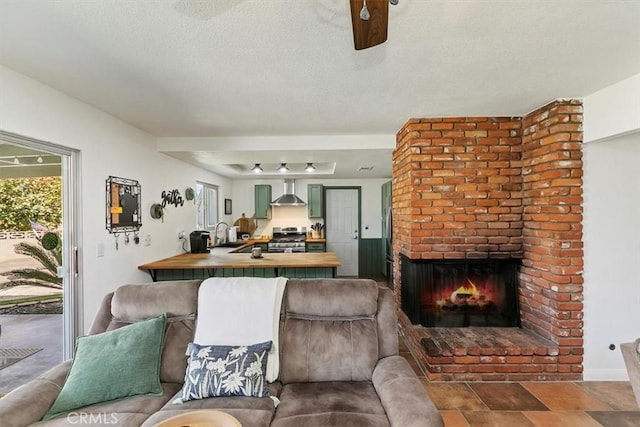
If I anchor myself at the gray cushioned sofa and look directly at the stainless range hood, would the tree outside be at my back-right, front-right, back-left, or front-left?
front-left

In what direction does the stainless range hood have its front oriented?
toward the camera

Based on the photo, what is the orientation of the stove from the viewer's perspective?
toward the camera

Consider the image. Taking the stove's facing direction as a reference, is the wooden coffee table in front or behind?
in front

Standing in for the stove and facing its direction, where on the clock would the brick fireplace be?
The brick fireplace is roughly at 11 o'clock from the stove.

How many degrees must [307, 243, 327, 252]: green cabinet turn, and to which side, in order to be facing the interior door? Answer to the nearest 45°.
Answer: approximately 135° to its left

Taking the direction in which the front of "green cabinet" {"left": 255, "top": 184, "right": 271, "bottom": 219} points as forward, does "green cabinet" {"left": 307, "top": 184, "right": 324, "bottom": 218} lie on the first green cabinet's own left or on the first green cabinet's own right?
on the first green cabinet's own left

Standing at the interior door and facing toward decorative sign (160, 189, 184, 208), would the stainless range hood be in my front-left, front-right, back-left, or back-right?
front-right

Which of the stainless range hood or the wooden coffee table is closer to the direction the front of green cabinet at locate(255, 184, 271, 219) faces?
the wooden coffee table

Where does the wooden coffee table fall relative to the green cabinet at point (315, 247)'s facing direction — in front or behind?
in front

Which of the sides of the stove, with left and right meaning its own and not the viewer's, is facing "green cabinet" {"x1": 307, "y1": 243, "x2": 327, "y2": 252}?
left

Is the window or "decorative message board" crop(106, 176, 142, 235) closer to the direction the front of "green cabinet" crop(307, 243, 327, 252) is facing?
the decorative message board

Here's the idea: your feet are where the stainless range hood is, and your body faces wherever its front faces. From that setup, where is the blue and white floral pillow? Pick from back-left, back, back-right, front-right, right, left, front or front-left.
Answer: front
